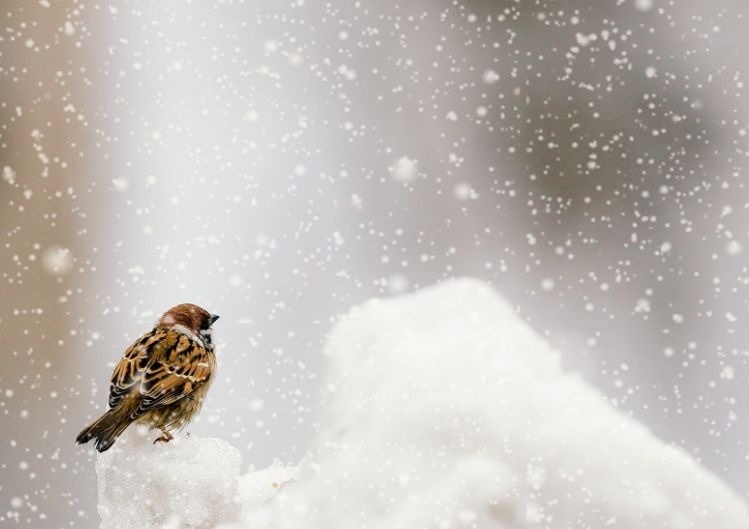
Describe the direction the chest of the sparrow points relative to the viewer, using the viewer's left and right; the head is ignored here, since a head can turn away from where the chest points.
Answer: facing away from the viewer and to the right of the viewer
